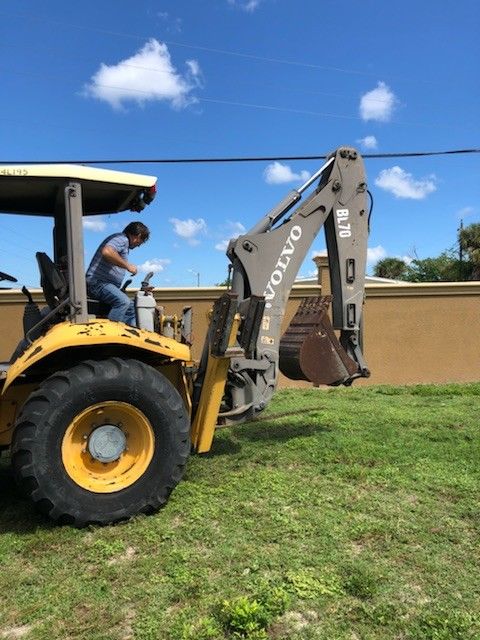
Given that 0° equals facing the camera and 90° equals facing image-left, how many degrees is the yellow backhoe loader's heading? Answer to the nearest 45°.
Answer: approximately 90°

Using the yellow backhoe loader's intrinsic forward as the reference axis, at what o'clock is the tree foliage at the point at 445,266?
The tree foliage is roughly at 4 o'clock from the yellow backhoe loader.

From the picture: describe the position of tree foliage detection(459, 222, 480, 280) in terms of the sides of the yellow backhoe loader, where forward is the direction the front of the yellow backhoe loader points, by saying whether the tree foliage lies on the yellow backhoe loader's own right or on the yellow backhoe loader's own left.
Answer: on the yellow backhoe loader's own right

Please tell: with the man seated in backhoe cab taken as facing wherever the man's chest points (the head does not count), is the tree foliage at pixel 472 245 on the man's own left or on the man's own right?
on the man's own left

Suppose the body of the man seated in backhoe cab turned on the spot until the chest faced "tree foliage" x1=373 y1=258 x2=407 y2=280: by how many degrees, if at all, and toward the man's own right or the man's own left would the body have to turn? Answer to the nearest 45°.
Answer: approximately 45° to the man's own left

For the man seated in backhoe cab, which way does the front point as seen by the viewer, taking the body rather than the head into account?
to the viewer's right

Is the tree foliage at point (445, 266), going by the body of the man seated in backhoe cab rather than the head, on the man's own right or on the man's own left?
on the man's own left

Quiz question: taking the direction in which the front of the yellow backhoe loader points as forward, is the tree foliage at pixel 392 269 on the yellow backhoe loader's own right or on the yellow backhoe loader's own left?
on the yellow backhoe loader's own right
